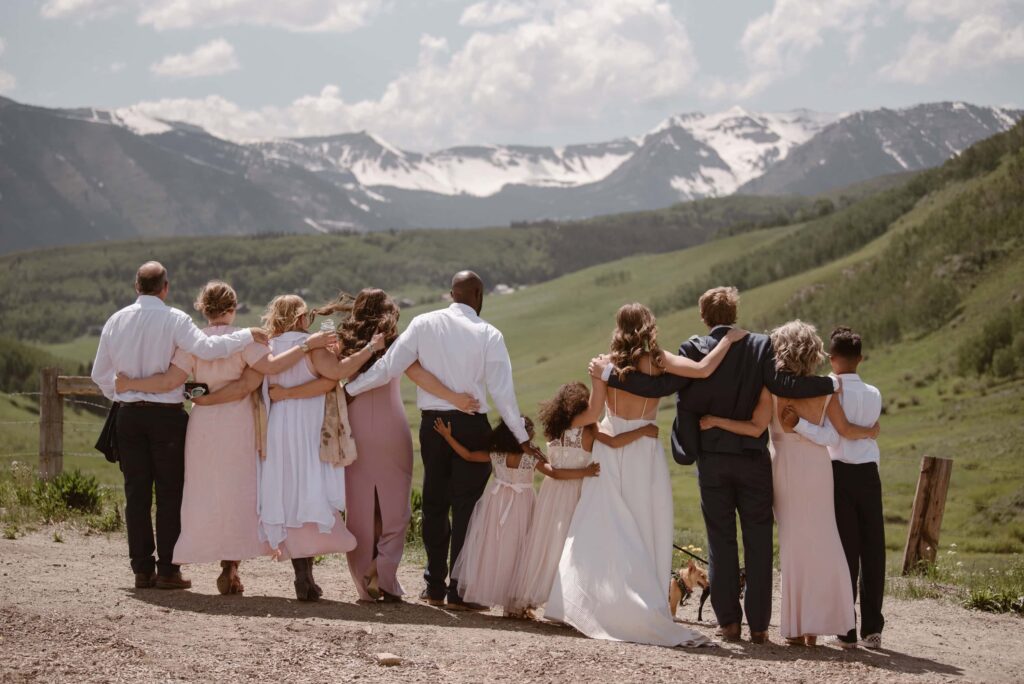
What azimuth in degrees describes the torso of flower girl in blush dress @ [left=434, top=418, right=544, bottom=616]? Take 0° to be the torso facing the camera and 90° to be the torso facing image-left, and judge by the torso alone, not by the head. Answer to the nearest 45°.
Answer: approximately 180°

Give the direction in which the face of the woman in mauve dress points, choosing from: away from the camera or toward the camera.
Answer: away from the camera

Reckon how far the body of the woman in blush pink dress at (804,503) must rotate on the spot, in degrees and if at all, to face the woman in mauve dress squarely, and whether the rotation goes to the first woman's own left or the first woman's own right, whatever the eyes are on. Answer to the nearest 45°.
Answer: approximately 90° to the first woman's own left

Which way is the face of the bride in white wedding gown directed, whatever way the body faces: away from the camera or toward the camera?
away from the camera

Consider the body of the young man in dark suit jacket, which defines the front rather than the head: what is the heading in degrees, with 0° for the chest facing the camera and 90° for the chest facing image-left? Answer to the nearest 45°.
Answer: approximately 180°

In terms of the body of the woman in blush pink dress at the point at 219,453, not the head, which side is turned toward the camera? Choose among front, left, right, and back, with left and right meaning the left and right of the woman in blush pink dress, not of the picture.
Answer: back

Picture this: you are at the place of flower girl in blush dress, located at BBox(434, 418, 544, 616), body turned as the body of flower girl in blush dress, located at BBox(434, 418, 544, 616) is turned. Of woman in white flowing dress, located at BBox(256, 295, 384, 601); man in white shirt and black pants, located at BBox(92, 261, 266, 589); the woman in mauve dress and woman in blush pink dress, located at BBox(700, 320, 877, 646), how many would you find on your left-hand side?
3

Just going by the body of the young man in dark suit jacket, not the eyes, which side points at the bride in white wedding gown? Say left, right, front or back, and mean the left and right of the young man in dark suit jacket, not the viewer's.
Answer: left

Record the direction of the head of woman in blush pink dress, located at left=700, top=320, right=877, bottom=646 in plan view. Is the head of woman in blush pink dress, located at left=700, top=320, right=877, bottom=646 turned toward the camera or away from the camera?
away from the camera

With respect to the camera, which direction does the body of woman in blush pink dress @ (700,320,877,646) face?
away from the camera

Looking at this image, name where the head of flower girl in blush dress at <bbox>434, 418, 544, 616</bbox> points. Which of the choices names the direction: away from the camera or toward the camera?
away from the camera

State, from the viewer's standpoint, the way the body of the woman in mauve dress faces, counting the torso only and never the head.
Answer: away from the camera

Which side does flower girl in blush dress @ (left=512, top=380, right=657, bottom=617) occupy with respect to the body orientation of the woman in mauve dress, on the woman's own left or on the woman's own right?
on the woman's own right
